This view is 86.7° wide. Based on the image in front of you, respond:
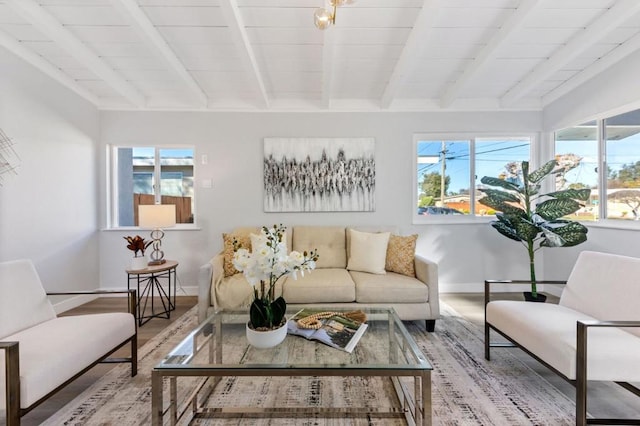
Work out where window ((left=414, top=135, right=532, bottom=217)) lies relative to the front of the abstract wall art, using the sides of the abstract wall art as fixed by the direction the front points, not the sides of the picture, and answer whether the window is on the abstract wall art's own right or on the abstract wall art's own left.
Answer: on the abstract wall art's own left

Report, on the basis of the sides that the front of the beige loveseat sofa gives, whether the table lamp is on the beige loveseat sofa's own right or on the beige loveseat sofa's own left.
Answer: on the beige loveseat sofa's own right

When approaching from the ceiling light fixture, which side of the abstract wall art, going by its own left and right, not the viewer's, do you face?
front

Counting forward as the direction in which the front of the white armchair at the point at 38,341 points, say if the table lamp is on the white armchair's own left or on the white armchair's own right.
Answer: on the white armchair's own left

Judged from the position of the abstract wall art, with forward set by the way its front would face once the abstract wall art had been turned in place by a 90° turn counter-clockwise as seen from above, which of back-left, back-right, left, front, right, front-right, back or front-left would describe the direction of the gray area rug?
right

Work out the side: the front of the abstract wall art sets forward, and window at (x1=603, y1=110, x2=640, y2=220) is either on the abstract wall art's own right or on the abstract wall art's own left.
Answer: on the abstract wall art's own left

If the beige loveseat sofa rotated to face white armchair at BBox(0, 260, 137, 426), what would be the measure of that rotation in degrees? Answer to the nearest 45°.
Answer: approximately 45° to its right

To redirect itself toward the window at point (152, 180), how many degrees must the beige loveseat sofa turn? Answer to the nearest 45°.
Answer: approximately 135° to its right

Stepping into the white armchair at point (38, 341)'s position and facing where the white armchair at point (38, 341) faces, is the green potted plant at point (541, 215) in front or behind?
in front

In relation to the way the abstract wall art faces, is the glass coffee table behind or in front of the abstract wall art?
in front

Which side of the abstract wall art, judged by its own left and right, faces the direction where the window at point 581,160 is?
left

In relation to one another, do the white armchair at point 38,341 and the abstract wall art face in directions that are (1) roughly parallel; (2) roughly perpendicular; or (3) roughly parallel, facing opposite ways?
roughly perpendicular

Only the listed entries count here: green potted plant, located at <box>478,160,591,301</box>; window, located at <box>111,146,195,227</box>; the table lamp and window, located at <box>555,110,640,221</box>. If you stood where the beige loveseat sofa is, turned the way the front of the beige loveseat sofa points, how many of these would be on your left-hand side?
2
